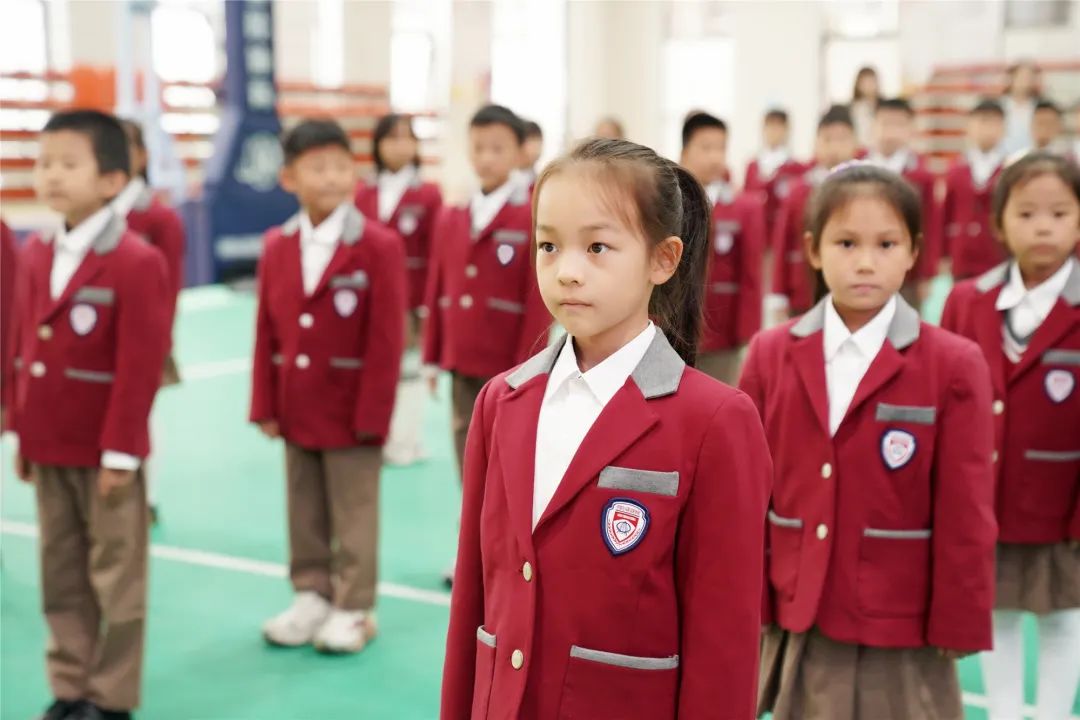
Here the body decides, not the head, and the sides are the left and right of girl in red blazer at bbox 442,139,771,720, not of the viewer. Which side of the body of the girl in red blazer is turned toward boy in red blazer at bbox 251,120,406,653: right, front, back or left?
right

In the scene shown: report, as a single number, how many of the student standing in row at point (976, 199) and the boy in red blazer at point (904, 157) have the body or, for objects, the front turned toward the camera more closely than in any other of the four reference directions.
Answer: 2

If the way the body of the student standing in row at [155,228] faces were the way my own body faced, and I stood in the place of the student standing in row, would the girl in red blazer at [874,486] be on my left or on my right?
on my left

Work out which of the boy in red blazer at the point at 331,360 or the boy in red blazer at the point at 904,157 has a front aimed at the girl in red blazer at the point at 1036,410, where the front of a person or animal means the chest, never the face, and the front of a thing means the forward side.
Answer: the boy in red blazer at the point at 904,157

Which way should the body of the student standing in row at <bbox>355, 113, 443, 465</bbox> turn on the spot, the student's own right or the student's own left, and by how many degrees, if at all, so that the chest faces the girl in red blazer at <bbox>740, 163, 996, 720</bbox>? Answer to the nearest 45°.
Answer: approximately 45° to the student's own left

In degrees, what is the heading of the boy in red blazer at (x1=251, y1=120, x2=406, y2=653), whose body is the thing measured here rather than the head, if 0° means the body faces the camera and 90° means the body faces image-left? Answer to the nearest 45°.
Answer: approximately 45°
